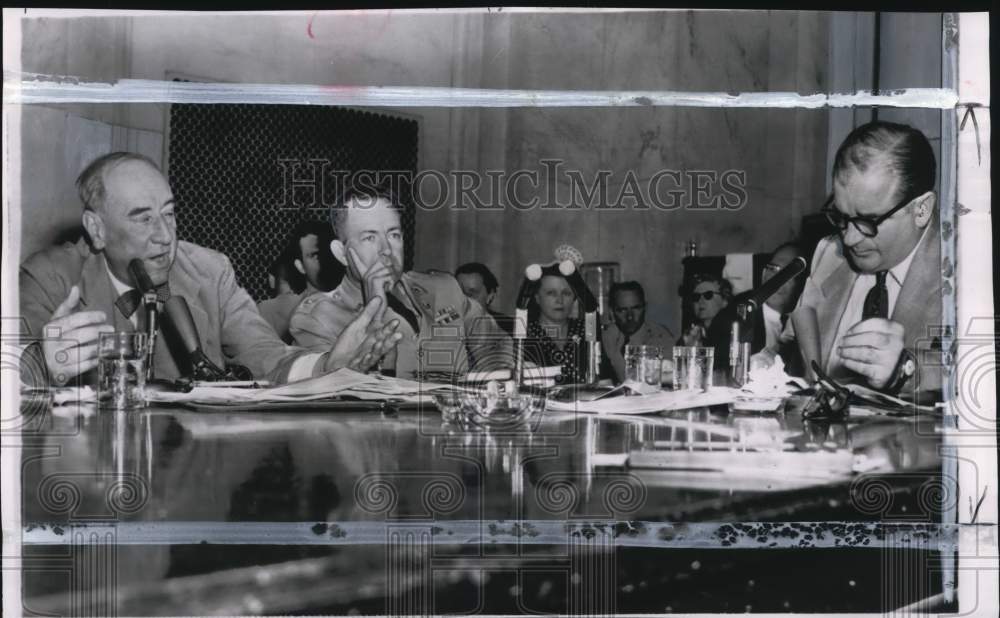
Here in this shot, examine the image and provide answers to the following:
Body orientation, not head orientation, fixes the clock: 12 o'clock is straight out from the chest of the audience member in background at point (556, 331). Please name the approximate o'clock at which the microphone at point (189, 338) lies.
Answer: The microphone is roughly at 1 o'clock from the audience member in background.

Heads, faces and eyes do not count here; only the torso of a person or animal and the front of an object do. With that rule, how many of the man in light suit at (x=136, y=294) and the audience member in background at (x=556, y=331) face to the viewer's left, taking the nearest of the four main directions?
0

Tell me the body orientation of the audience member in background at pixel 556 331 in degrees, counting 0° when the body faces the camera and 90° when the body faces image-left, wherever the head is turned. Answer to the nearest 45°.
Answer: approximately 0°

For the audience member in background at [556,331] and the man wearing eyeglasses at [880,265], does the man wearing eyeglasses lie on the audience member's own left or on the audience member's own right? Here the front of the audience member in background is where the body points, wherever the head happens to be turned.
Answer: on the audience member's own left

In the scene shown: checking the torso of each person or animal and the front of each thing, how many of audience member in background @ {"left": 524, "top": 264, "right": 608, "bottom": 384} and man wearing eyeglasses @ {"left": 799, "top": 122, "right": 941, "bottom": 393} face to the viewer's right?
0

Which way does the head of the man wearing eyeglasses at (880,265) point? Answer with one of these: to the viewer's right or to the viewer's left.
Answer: to the viewer's left

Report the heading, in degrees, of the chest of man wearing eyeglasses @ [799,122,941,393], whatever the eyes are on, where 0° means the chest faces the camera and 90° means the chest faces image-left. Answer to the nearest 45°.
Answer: approximately 45°

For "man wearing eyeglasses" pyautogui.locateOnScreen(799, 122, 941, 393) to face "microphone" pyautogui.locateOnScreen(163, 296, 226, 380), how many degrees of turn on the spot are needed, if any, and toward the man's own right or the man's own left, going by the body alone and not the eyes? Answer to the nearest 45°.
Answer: approximately 45° to the man's own right

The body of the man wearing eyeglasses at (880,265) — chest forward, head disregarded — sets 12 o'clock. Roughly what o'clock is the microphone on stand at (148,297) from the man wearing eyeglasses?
The microphone on stand is roughly at 1 o'clock from the man wearing eyeglasses.

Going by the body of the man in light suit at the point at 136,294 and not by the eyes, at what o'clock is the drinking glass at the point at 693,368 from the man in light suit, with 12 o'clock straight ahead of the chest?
The drinking glass is roughly at 11 o'clock from the man in light suit.
